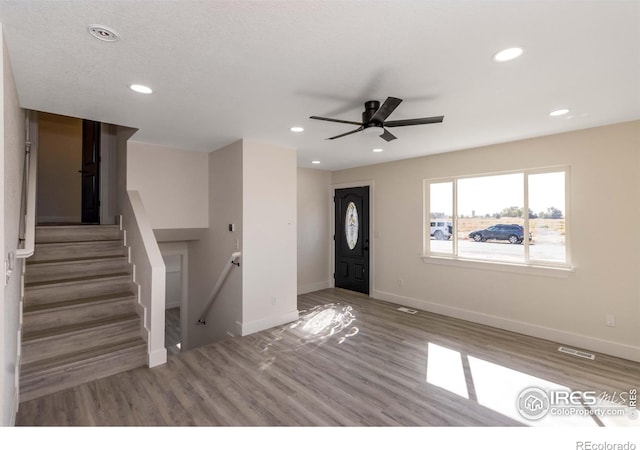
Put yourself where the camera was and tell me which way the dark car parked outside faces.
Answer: facing to the left of the viewer

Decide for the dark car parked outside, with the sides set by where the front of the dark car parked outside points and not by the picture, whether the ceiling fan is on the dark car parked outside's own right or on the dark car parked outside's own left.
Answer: on the dark car parked outside's own left

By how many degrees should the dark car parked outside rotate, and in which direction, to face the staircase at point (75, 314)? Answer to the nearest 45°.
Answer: approximately 45° to its left

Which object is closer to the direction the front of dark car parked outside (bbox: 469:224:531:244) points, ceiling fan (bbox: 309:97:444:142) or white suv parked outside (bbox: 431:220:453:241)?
the white suv parked outside

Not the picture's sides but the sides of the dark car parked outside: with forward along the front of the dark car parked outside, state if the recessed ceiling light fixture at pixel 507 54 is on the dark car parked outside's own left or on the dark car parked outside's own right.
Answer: on the dark car parked outside's own left
